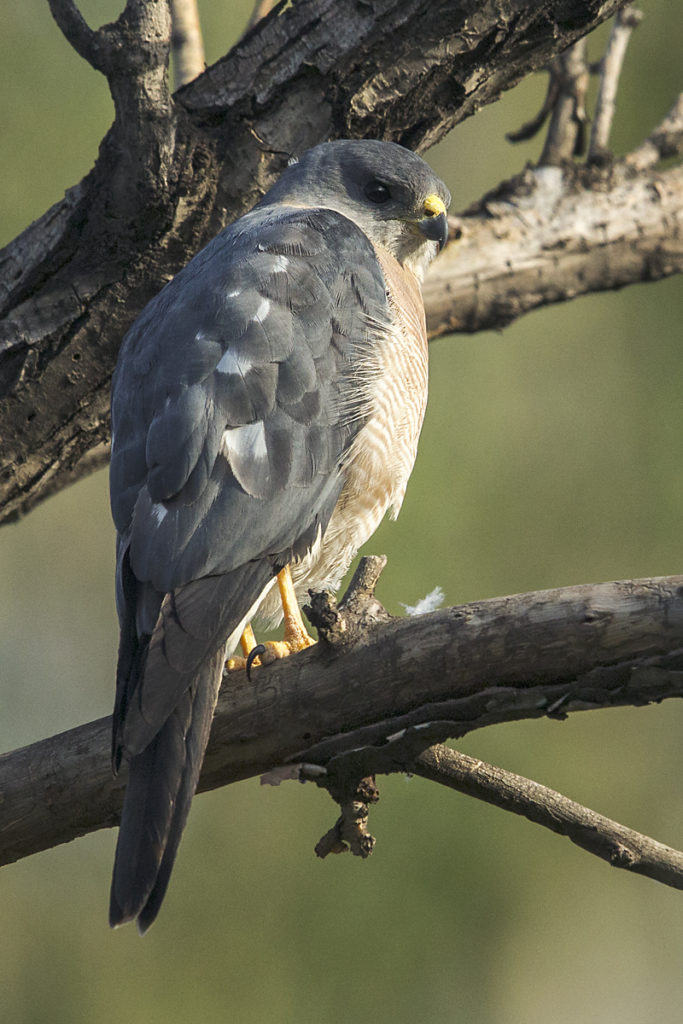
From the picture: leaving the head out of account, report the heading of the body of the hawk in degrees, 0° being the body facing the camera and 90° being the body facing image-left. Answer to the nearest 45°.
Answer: approximately 270°
